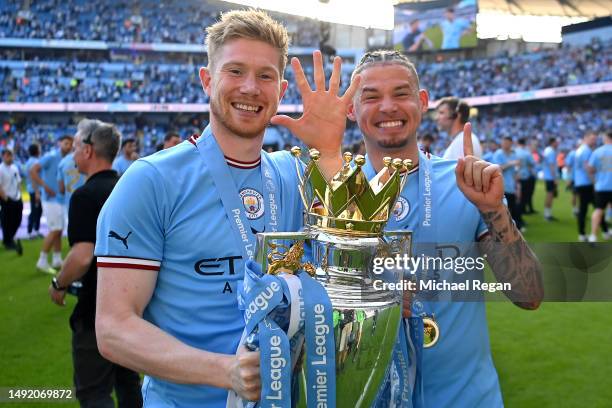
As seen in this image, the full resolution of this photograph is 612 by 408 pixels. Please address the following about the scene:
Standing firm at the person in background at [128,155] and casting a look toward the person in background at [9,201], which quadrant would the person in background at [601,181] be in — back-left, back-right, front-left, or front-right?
back-left

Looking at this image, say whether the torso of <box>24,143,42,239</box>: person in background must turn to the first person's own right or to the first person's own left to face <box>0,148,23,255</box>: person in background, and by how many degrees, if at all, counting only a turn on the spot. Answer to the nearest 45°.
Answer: approximately 90° to the first person's own right
